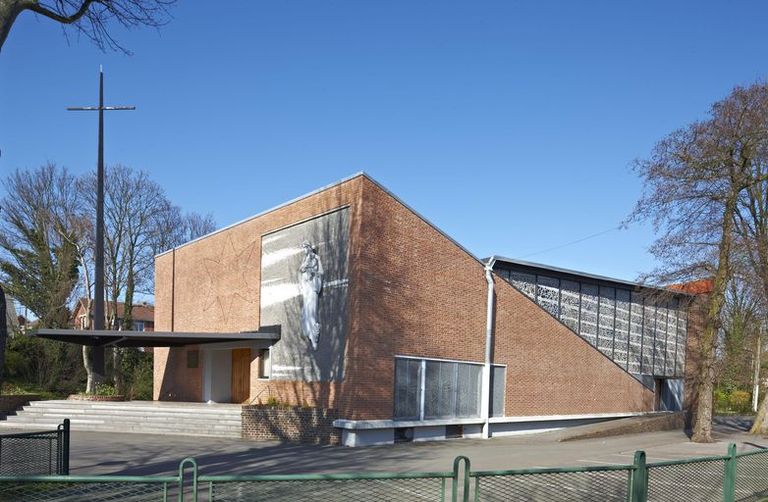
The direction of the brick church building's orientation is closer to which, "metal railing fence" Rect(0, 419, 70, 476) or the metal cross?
the metal railing fence

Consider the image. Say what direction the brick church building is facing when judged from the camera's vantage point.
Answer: facing the viewer and to the left of the viewer

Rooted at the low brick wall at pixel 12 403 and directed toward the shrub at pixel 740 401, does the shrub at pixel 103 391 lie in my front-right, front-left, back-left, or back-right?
front-left

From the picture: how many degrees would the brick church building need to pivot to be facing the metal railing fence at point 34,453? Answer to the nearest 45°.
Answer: approximately 45° to its left

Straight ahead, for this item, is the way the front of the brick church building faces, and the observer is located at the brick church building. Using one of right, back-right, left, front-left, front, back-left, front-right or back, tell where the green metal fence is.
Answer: front-left
